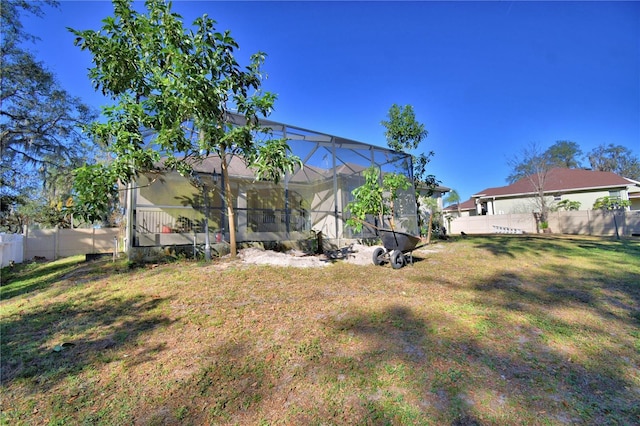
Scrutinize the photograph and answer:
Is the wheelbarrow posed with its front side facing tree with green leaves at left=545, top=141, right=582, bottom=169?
no

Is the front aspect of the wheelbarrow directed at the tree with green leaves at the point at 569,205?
no

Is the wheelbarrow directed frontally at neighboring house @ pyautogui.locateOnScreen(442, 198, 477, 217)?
no

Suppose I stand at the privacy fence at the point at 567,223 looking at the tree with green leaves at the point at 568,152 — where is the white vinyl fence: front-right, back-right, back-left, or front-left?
back-left
